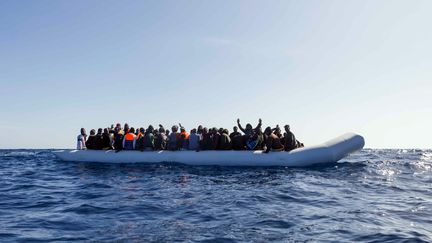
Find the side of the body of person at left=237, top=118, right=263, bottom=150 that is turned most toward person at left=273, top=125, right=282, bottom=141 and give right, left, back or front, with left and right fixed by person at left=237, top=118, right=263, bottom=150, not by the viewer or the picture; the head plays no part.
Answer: left

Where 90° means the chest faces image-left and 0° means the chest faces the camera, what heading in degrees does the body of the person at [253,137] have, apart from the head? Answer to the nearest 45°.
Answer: approximately 0°

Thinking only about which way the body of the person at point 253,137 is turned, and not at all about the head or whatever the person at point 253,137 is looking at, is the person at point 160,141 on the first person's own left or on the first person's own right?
on the first person's own right

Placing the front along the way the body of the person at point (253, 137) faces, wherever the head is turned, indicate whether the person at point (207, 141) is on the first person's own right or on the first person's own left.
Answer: on the first person's own right

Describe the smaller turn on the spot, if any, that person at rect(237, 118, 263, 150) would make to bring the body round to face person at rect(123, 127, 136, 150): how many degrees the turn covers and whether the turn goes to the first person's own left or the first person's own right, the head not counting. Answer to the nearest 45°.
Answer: approximately 90° to the first person's own right

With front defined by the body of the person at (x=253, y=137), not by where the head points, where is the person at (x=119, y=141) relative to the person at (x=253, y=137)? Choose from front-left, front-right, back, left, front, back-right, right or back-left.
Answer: right

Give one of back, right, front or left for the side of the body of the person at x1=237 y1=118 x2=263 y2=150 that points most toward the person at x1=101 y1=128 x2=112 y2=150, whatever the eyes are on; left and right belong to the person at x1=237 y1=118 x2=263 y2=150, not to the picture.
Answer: right

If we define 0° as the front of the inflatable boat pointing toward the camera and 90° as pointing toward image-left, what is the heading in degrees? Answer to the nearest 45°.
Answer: approximately 270°

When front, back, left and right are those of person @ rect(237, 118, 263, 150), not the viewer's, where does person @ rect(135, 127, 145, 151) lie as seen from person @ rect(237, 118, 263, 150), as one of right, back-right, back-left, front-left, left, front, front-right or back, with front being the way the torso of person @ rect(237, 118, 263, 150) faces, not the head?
right
